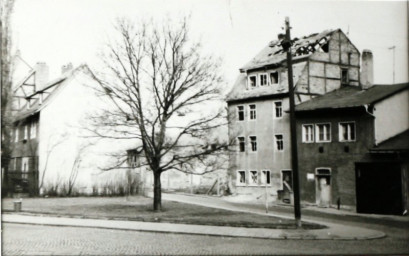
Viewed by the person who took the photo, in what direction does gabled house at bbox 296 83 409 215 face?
facing the viewer and to the left of the viewer

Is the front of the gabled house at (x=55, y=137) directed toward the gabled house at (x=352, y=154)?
no

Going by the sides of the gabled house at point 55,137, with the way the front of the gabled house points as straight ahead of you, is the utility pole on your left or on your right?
on your left
